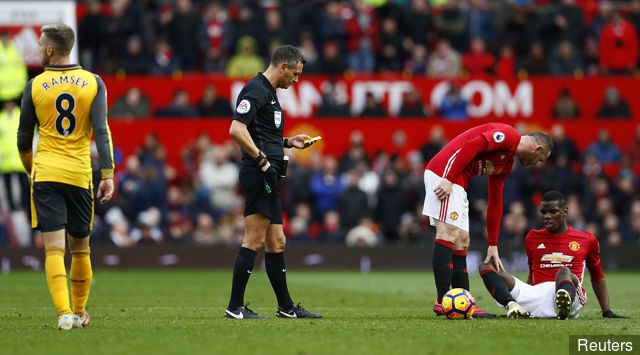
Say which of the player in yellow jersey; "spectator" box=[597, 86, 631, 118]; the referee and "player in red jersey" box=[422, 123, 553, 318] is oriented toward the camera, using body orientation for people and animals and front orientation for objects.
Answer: the spectator

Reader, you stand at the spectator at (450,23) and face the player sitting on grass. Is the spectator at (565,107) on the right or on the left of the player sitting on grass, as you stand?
left

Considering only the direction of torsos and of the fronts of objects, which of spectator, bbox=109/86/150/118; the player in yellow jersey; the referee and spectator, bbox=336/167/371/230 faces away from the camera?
the player in yellow jersey

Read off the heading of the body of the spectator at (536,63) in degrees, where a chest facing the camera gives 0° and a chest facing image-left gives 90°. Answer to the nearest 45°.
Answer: approximately 0°

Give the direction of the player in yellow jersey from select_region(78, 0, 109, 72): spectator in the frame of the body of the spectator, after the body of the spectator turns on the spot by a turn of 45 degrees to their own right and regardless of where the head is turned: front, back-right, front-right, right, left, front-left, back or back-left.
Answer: front-left

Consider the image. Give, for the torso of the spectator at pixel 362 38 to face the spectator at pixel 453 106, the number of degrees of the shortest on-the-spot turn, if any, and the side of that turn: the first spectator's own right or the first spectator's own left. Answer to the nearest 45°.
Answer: approximately 45° to the first spectator's own left

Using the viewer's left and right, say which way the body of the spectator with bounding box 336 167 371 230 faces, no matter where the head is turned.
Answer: facing the viewer

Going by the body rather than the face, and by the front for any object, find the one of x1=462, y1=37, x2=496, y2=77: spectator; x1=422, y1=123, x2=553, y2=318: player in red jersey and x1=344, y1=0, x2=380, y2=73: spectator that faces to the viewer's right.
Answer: the player in red jersey

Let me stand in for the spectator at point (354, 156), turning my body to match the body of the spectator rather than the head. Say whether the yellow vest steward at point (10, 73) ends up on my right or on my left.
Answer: on my right

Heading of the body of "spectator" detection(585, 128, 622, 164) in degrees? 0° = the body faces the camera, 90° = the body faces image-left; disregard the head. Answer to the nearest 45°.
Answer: approximately 0°

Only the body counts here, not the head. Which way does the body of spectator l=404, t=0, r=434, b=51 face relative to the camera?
toward the camera

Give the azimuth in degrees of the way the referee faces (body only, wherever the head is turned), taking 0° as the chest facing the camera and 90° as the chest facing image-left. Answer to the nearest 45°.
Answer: approximately 270°

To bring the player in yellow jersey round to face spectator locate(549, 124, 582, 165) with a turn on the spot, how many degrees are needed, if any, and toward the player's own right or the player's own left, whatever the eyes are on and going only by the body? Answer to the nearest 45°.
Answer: approximately 45° to the player's own right

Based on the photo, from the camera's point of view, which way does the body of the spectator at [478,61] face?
toward the camera
